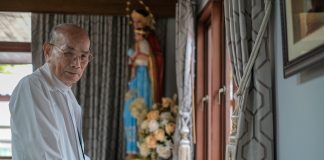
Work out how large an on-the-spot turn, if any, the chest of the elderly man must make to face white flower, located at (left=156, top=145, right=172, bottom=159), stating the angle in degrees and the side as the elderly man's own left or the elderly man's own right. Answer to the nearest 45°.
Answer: approximately 90° to the elderly man's own left

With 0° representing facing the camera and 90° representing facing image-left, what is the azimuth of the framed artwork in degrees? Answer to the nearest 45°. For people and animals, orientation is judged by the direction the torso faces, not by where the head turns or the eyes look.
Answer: approximately 45°

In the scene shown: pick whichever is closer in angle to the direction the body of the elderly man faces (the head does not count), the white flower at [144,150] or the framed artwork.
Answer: the framed artwork

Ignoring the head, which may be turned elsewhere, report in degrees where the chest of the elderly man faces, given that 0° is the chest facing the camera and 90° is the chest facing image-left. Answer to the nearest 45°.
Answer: approximately 315°

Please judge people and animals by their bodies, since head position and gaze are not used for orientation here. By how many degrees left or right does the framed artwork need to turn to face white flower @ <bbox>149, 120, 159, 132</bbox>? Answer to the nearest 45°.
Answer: approximately 90° to its right

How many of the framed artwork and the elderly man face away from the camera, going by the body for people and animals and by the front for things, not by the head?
0

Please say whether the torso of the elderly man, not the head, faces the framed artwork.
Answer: yes

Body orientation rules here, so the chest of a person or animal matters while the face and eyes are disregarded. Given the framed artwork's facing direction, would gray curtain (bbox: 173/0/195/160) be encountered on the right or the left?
on its right
